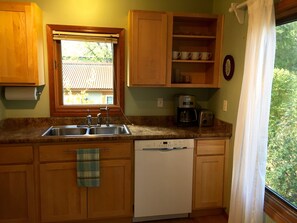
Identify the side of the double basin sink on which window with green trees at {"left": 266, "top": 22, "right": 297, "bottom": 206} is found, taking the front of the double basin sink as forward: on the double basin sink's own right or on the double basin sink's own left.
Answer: on the double basin sink's own left

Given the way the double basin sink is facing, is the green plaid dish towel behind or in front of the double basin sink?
in front

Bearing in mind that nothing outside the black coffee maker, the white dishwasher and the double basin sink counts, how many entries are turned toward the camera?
3

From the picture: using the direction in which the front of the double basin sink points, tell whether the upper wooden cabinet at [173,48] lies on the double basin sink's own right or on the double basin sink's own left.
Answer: on the double basin sink's own left

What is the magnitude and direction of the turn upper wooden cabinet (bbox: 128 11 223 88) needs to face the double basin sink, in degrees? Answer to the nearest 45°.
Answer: approximately 90° to its right

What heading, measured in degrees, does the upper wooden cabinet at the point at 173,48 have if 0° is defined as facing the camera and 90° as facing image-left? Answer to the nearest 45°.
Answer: approximately 0°

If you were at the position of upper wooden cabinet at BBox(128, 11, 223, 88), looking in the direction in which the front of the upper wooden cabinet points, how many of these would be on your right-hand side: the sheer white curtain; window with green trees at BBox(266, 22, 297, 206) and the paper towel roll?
1
